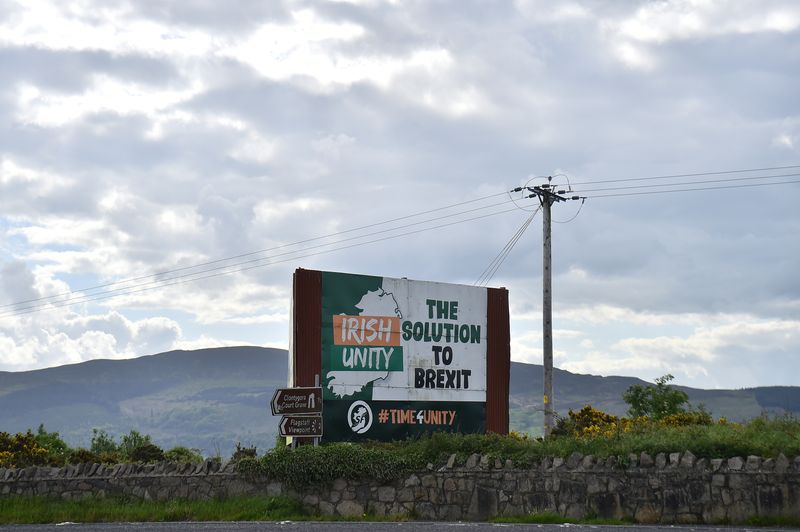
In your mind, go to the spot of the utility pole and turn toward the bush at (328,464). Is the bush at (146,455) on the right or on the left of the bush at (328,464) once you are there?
right

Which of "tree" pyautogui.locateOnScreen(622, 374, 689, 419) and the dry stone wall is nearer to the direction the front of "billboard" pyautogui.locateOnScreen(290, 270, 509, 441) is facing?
the dry stone wall

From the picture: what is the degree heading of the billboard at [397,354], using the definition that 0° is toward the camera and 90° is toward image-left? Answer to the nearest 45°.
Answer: approximately 315°

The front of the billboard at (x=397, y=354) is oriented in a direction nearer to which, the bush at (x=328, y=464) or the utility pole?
the bush

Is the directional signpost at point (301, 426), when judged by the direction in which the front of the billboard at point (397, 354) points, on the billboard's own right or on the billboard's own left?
on the billboard's own right

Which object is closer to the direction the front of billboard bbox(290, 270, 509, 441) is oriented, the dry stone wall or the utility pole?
the dry stone wall

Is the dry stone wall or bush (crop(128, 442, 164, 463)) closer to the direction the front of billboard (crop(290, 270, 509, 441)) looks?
the dry stone wall

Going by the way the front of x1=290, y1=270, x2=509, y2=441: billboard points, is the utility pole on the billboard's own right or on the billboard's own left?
on the billboard's own left

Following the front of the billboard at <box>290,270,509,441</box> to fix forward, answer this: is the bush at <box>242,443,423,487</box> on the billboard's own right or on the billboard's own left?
on the billboard's own right
